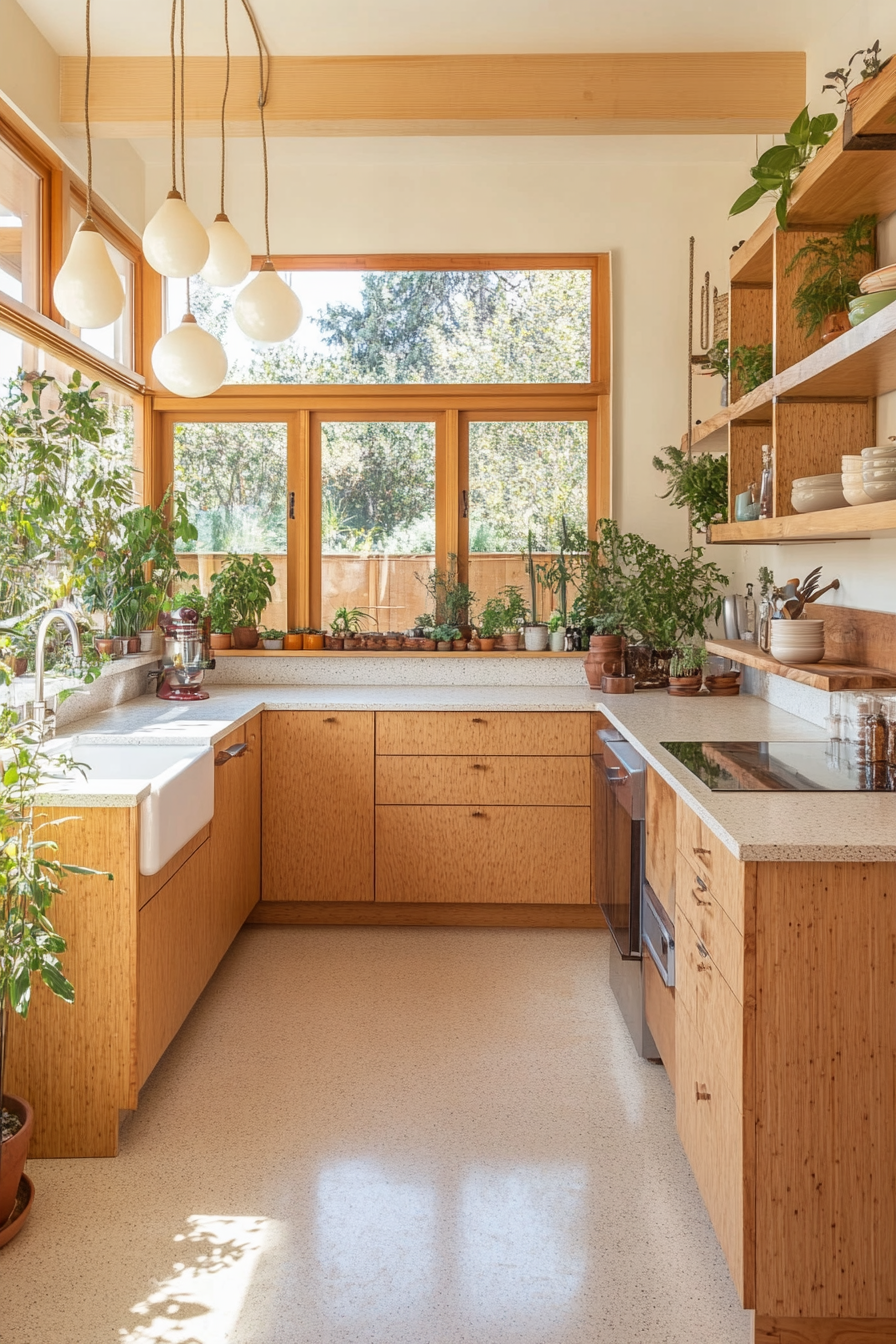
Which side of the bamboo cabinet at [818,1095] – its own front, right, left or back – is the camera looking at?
left

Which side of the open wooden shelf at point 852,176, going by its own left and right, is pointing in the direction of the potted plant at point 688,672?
right

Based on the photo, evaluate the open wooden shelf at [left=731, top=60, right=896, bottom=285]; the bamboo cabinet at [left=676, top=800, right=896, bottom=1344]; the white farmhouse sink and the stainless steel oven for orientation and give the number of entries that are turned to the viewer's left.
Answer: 3

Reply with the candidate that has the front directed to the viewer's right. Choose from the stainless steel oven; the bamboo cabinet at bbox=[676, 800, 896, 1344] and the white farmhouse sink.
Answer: the white farmhouse sink

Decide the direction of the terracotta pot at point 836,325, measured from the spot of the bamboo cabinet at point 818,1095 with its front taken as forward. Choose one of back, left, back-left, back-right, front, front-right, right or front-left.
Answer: right

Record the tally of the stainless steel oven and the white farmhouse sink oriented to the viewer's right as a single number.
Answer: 1

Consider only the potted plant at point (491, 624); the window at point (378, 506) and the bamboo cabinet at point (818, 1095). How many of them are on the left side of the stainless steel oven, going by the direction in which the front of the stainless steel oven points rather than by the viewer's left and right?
1

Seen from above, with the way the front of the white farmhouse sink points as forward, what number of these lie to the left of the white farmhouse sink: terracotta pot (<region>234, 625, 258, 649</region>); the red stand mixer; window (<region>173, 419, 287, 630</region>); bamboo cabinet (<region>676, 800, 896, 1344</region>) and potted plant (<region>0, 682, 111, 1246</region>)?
3

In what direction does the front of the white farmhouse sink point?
to the viewer's right

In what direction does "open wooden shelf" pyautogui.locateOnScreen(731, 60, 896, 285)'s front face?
to the viewer's left
